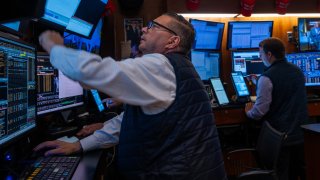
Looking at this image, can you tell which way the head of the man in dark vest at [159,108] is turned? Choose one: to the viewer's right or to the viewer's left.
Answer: to the viewer's left

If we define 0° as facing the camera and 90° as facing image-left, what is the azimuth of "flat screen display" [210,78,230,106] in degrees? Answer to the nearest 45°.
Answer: approximately 315°

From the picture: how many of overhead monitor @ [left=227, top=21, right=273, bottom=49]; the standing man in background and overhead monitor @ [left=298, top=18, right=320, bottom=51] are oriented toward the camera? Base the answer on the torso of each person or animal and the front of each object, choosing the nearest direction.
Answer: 2

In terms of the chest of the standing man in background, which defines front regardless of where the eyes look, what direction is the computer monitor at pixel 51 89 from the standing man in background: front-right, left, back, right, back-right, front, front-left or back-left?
left

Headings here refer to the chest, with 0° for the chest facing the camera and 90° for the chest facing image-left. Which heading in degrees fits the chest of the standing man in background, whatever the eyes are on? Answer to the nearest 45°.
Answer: approximately 135°

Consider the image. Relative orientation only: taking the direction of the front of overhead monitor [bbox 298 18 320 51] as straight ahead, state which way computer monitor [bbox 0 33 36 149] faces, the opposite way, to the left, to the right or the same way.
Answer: to the left

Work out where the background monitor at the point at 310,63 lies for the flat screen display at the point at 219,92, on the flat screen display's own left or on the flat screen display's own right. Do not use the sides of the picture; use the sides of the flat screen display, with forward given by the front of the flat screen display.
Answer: on the flat screen display's own left

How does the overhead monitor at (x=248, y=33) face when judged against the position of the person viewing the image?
facing the viewer

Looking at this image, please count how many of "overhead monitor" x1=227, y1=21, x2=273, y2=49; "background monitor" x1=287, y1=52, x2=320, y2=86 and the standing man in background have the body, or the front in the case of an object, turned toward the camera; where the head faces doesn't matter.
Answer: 2

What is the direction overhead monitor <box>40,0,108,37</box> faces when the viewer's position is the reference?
facing the viewer and to the right of the viewer

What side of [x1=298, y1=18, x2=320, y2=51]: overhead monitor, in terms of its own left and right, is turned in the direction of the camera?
front

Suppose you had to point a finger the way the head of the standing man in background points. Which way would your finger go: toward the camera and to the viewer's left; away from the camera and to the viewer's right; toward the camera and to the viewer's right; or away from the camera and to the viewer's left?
away from the camera and to the viewer's left

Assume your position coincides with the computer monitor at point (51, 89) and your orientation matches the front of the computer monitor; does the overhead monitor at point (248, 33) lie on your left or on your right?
on your left

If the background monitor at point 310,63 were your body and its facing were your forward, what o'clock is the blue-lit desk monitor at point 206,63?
the blue-lit desk monitor at point 206,63 is roughly at 2 o'clock from the background monitor at point 310,63.

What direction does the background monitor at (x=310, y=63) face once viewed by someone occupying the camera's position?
facing the viewer

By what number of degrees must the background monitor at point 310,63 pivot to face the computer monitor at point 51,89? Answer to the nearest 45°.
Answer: approximately 45° to its right
